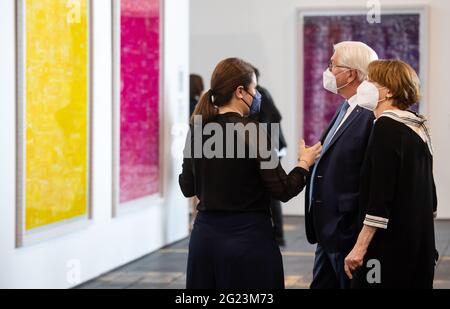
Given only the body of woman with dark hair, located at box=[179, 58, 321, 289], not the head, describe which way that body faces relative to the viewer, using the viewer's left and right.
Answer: facing away from the viewer and to the right of the viewer

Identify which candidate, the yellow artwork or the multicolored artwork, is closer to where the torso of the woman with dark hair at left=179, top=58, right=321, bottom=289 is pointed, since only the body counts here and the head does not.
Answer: the multicolored artwork

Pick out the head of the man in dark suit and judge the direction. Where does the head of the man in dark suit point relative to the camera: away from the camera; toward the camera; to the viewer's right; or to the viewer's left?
to the viewer's left

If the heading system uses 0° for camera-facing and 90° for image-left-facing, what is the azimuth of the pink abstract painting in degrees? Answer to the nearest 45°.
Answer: approximately 315°

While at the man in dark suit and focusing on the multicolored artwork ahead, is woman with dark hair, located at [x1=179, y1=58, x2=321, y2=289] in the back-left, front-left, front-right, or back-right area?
back-left

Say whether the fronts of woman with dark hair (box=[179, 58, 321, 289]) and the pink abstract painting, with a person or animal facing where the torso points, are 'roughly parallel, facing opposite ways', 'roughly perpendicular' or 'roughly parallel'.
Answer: roughly perpendicular

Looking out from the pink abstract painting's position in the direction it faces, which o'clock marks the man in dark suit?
The man in dark suit is roughly at 1 o'clock from the pink abstract painting.

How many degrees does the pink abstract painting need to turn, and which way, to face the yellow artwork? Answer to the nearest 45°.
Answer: approximately 45° to its right

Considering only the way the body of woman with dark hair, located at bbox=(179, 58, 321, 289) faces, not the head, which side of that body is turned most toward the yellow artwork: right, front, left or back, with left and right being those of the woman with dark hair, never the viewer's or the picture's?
left
